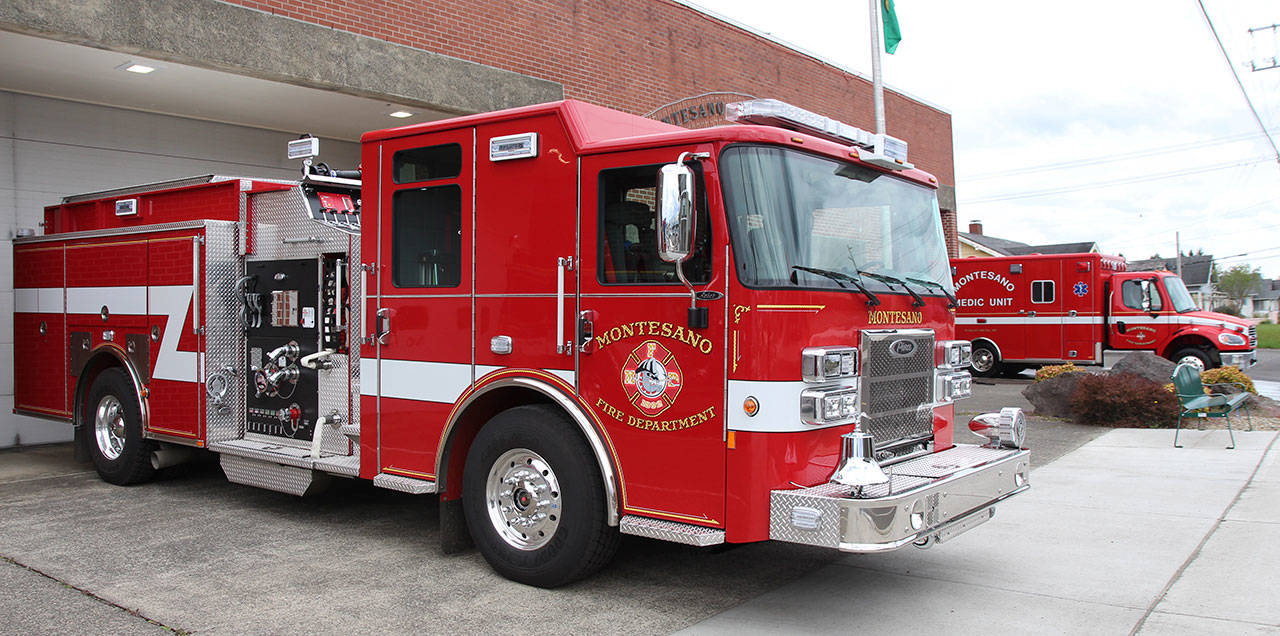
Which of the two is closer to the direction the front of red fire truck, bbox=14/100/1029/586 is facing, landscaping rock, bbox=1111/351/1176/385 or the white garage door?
the landscaping rock

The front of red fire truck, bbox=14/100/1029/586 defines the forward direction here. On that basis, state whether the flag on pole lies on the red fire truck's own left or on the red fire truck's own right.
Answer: on the red fire truck's own left

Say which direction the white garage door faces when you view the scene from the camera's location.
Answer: facing the viewer and to the right of the viewer

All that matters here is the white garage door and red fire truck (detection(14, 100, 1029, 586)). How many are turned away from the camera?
0

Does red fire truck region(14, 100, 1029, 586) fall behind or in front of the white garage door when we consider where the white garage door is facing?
in front

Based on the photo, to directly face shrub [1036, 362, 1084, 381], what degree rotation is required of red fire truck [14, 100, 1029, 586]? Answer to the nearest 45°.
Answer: approximately 90° to its left

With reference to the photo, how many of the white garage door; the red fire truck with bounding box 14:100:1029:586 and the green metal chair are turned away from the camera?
0

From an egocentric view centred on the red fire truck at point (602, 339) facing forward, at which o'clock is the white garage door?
The white garage door is roughly at 6 o'clock from the red fire truck.

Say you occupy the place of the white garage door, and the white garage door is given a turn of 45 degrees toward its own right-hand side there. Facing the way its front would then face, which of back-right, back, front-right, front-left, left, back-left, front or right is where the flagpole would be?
left

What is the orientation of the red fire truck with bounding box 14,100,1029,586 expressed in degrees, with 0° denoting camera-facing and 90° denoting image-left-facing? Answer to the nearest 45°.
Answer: approximately 315°
